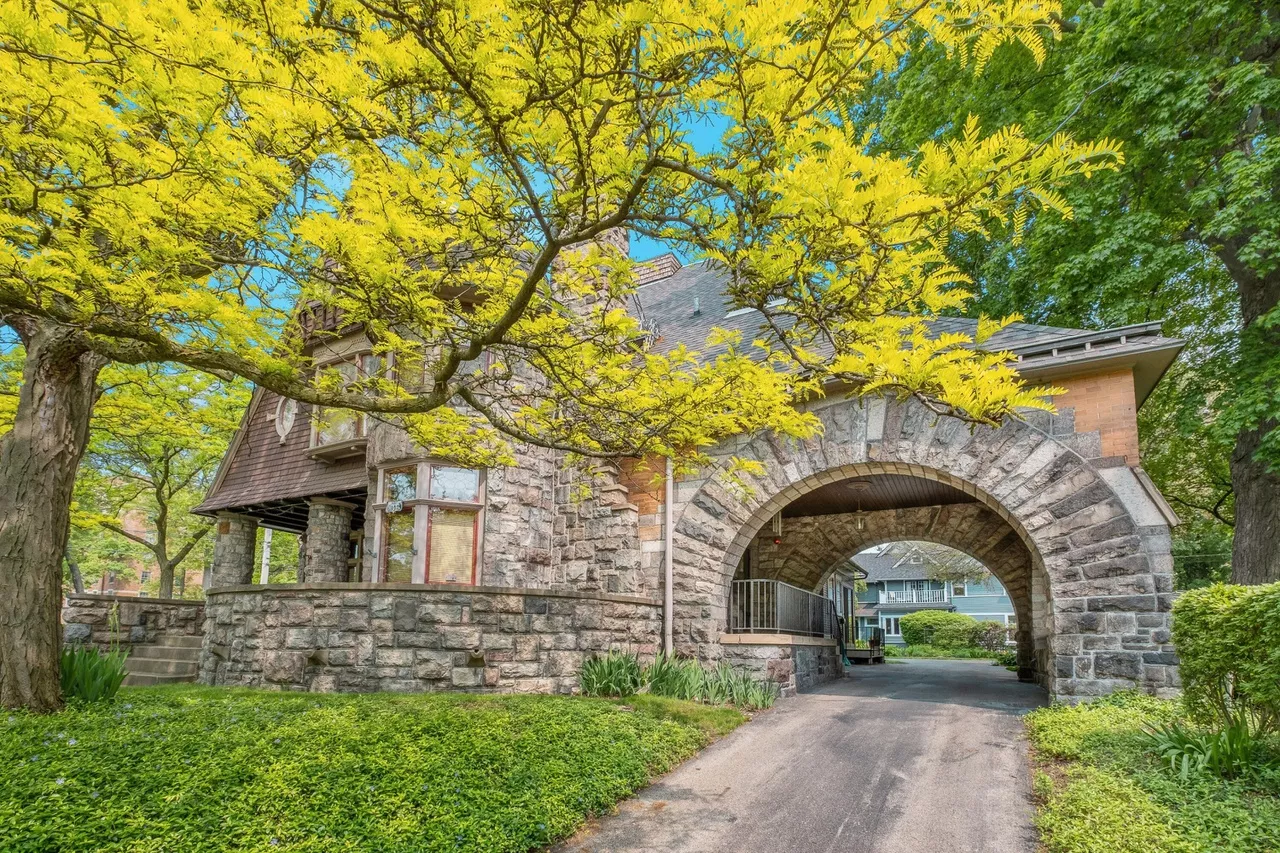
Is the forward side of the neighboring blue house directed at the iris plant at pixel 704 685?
yes

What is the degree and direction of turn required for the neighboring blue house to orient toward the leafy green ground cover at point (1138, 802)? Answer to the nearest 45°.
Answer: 0° — it already faces it

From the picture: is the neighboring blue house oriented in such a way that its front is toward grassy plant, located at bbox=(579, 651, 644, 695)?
yes

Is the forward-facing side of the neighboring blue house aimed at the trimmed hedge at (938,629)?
yes

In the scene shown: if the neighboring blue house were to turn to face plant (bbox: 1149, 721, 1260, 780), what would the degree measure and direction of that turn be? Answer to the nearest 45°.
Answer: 0° — it already faces it

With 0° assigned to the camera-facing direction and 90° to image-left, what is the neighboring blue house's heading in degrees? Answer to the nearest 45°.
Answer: approximately 0°

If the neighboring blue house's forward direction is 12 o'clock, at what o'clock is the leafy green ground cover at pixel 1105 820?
The leafy green ground cover is roughly at 12 o'clock from the neighboring blue house.

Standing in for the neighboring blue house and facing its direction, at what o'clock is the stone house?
The stone house is roughly at 12 o'clock from the neighboring blue house.
